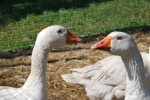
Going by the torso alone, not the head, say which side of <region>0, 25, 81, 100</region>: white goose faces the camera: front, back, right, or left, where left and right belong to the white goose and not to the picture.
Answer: right

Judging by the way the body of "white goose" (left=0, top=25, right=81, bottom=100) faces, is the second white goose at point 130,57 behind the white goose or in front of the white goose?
in front
